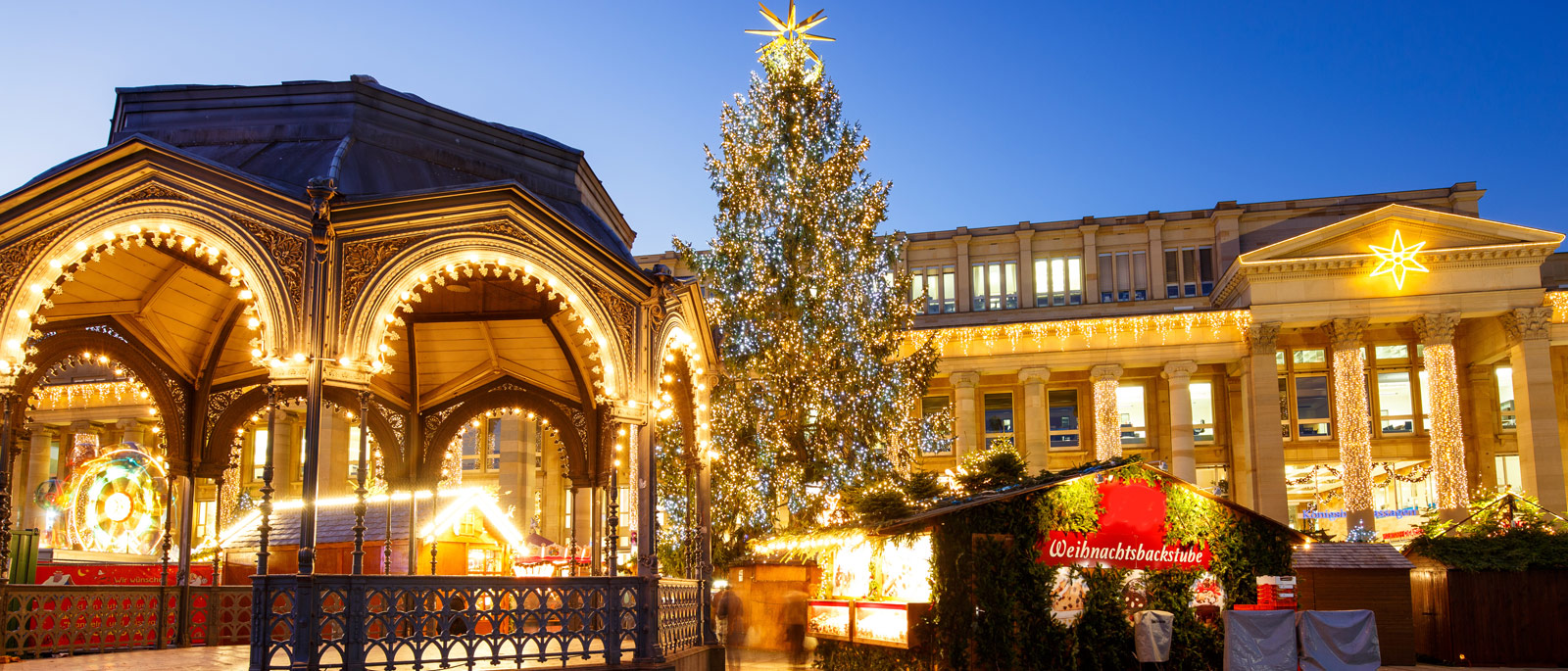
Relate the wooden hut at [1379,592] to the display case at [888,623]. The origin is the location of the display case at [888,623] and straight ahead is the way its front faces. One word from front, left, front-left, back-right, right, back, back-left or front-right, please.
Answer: back

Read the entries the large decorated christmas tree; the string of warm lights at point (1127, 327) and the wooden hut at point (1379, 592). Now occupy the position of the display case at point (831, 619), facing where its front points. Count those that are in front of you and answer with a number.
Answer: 0

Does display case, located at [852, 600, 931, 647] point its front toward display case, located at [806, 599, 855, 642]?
no

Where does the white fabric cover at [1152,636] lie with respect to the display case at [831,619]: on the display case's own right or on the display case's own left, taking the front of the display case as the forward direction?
on the display case's own left

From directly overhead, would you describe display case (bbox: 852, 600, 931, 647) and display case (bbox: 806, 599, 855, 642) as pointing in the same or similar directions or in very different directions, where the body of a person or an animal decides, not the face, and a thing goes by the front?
same or similar directions

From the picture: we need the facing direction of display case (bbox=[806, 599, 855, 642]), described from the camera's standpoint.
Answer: facing the viewer and to the left of the viewer

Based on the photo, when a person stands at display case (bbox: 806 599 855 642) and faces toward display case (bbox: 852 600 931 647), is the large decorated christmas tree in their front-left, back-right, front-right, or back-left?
back-left

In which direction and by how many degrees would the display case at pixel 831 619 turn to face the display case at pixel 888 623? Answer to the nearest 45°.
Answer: approximately 90° to its left

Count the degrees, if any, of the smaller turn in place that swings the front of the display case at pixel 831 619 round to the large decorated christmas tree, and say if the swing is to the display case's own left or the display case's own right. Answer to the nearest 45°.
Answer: approximately 135° to the display case's own right

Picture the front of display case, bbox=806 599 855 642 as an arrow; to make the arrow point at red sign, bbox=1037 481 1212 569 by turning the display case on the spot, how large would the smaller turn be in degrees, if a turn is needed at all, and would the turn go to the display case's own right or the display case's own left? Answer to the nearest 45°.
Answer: approximately 90° to the display case's own left

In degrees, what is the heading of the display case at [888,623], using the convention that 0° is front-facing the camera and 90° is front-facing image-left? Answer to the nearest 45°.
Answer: approximately 45°

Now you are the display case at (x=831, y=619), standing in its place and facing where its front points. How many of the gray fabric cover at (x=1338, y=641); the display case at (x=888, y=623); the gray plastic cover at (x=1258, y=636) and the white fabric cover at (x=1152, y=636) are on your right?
0

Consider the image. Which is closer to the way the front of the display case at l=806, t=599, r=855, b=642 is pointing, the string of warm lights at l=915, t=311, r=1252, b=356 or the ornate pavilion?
the ornate pavilion

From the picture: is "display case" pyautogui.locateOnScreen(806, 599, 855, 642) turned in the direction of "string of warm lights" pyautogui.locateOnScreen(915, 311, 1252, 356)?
no

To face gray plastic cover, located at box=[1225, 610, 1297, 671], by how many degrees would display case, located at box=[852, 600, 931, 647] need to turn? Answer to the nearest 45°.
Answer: approximately 135° to its left

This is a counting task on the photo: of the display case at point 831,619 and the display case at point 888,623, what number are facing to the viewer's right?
0

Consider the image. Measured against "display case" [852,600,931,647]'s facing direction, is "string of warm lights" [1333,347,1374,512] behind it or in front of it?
behind
